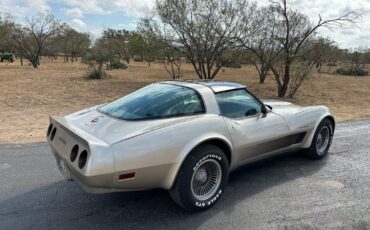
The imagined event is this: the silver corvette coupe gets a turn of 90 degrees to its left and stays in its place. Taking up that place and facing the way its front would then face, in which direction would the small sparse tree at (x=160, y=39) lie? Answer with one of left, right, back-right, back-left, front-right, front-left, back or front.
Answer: front-right

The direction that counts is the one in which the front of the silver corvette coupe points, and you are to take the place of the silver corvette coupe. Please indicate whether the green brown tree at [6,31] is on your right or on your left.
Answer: on your left

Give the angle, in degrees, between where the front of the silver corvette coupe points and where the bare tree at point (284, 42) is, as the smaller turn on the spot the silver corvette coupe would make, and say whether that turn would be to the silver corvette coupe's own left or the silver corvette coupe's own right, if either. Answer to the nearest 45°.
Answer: approximately 45° to the silver corvette coupe's own left

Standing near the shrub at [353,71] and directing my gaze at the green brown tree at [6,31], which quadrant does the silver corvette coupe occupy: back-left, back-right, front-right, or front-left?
front-left

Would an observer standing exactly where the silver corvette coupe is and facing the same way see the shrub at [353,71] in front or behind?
in front

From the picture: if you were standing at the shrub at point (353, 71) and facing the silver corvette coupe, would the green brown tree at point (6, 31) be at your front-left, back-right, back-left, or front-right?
front-right

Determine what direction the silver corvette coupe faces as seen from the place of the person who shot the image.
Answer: facing away from the viewer and to the right of the viewer

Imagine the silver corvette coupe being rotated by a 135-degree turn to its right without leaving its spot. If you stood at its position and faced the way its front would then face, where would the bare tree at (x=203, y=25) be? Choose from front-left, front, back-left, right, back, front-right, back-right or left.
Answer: back

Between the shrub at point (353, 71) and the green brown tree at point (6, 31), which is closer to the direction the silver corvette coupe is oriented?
the shrub
